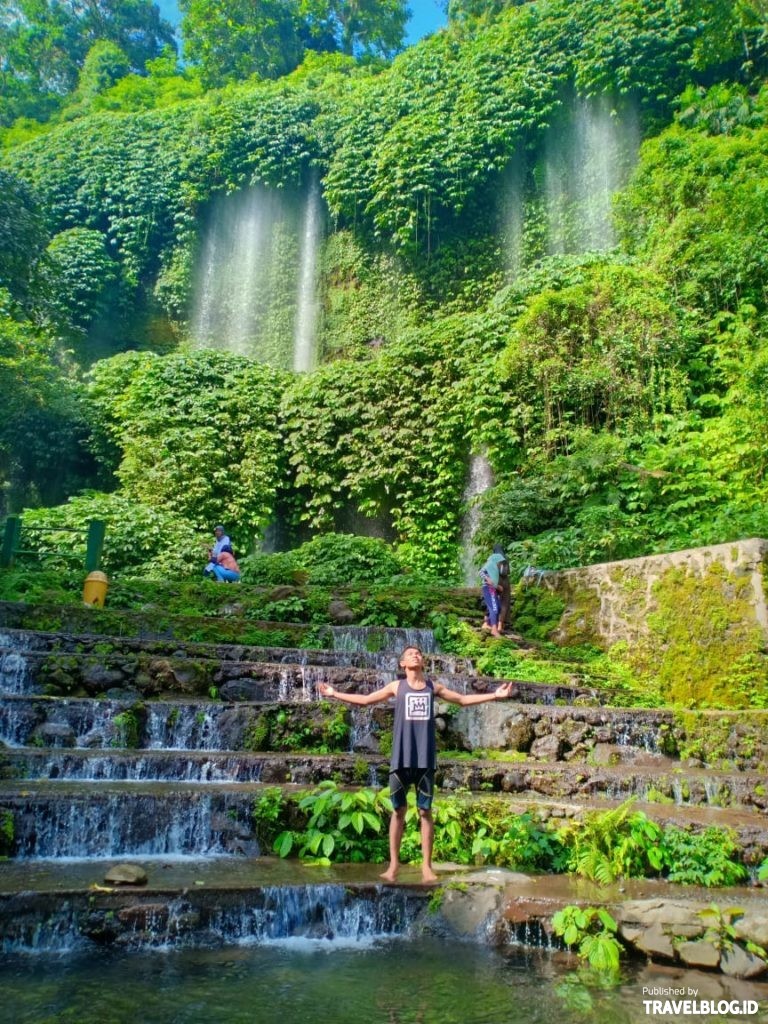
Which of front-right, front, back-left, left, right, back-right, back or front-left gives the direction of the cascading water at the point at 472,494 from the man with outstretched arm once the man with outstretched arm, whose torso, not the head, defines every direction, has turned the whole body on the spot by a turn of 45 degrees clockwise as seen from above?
back-right

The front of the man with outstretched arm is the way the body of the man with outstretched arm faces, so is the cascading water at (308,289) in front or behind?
behind

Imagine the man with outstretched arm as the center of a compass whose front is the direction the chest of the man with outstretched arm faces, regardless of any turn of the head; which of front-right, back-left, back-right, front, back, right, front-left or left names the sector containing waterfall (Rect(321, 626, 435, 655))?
back

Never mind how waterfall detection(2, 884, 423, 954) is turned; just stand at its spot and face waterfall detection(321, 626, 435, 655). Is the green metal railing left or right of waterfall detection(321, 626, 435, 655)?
left

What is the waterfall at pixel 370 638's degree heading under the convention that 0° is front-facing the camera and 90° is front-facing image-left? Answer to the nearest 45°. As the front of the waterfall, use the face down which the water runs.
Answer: approximately 0°

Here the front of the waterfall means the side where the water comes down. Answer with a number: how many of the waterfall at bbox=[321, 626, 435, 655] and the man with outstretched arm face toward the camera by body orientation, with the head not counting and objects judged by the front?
2

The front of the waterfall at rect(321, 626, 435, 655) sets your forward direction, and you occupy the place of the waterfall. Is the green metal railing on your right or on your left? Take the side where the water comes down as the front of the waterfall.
on your right

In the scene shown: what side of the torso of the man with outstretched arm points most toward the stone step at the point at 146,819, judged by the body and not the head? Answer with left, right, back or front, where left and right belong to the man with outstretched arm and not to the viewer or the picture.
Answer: right

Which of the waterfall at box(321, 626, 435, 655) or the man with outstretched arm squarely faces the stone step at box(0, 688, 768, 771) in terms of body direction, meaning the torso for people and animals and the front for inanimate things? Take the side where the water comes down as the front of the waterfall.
the waterfall

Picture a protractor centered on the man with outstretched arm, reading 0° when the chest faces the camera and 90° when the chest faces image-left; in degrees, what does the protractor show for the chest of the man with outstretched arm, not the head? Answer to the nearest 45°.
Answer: approximately 0°

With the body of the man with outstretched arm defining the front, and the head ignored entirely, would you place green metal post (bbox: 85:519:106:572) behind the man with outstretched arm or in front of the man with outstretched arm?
behind
